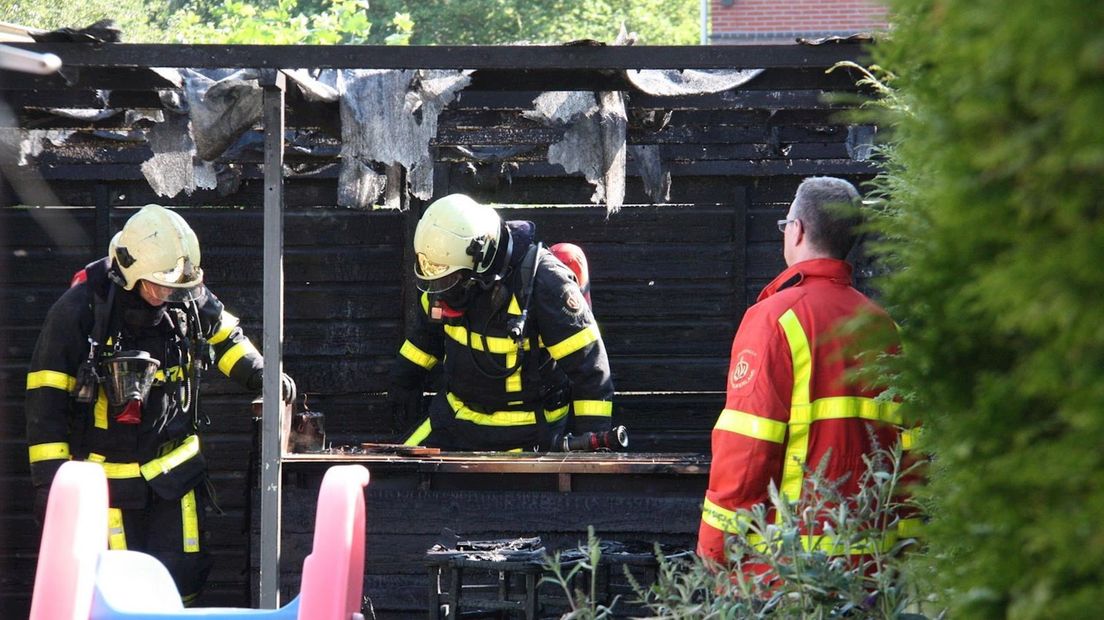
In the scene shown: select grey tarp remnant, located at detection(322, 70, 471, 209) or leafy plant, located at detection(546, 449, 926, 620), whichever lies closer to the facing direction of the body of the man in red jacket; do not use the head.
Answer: the grey tarp remnant

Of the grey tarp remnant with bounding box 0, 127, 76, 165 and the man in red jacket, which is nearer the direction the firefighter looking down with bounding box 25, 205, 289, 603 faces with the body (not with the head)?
the man in red jacket

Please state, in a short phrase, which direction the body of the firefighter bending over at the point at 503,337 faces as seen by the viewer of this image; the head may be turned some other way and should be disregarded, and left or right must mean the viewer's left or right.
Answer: facing the viewer and to the left of the viewer

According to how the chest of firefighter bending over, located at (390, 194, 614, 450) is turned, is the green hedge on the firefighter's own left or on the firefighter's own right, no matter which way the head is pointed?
on the firefighter's own left

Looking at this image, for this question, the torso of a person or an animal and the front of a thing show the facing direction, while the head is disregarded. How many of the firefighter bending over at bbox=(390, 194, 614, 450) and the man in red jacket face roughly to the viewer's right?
0

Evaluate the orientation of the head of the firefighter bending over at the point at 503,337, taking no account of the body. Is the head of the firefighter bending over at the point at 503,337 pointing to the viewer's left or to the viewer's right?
to the viewer's left

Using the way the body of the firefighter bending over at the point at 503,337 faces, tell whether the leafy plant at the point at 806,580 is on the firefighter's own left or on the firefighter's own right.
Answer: on the firefighter's own left

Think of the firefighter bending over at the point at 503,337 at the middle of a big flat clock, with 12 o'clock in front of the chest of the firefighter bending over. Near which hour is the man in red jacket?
The man in red jacket is roughly at 10 o'clock from the firefighter bending over.

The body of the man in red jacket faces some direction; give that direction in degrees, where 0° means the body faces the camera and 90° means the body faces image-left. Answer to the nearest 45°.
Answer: approximately 135°

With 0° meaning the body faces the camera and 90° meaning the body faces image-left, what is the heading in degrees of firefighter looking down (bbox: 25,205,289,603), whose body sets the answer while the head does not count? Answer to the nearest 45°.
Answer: approximately 315°

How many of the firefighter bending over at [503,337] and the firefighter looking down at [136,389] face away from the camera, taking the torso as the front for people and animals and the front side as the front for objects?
0

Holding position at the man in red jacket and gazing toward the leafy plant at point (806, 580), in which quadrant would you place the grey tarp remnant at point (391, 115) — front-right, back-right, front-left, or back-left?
back-right

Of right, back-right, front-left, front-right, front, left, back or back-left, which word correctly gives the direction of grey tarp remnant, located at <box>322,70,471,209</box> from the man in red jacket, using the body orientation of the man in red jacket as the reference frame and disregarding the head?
front

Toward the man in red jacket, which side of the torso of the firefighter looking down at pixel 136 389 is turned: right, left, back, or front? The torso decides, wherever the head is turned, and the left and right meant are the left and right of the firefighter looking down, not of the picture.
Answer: front
